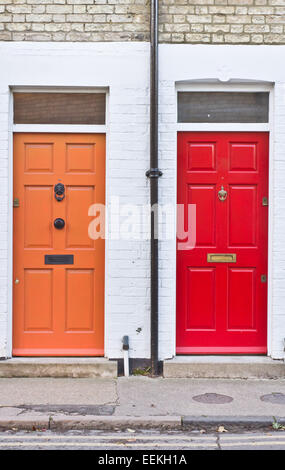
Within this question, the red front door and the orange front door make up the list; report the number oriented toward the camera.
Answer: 2

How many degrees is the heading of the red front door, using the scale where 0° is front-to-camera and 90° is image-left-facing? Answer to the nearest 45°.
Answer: approximately 0°

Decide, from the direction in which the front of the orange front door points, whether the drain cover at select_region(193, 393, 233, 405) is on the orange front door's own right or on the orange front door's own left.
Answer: on the orange front door's own left

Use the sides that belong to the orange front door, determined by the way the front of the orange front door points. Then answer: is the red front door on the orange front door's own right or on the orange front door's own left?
on the orange front door's own left

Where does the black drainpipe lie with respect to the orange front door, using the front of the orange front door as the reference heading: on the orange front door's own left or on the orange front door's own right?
on the orange front door's own left

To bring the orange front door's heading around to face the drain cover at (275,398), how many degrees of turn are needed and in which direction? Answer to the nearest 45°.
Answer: approximately 45° to its left

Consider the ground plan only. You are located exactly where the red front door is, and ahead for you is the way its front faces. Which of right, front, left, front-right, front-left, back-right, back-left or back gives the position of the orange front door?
right

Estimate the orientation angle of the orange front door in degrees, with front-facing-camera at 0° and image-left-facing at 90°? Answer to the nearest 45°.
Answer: approximately 0°
